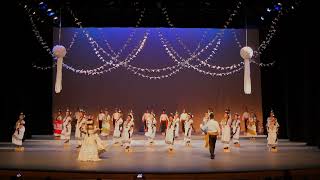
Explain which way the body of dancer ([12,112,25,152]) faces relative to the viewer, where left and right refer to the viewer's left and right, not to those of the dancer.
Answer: facing the viewer and to the right of the viewer

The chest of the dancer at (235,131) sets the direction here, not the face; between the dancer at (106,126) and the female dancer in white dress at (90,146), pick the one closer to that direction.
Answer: the female dancer in white dress

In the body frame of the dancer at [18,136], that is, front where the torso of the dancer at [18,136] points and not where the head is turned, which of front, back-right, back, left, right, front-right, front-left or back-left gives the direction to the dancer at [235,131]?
front-left

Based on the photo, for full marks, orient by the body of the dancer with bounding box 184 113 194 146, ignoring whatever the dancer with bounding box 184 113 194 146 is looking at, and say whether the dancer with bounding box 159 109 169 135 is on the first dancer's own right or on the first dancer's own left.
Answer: on the first dancer's own right

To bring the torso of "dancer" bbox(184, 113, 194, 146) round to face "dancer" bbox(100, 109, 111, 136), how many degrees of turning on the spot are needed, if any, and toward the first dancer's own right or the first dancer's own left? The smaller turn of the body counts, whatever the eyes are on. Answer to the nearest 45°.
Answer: approximately 90° to the first dancer's own right

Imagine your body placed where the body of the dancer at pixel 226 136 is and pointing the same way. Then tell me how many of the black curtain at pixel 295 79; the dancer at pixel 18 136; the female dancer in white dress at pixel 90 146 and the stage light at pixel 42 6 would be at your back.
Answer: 1

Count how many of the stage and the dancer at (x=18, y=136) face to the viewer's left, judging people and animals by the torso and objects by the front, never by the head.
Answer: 0
